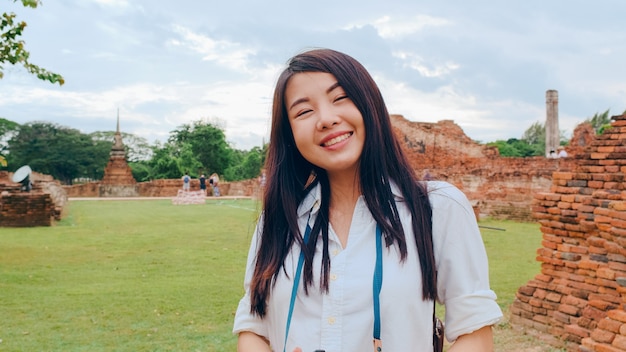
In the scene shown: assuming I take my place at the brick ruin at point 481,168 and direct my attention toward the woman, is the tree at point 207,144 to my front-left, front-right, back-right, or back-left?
back-right

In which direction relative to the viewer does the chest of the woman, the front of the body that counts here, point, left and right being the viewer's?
facing the viewer and to the left of the viewer

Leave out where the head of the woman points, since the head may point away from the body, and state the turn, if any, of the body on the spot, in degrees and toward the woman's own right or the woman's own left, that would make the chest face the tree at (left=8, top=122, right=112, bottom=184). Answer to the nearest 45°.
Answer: approximately 90° to the woman's own right

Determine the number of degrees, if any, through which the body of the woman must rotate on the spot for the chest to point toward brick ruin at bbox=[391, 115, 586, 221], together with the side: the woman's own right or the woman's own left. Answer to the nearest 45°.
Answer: approximately 135° to the woman's own right

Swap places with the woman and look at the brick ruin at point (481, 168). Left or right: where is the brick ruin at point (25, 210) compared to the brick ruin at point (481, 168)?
left

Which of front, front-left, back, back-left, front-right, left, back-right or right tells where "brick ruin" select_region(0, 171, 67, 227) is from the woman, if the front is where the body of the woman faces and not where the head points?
right

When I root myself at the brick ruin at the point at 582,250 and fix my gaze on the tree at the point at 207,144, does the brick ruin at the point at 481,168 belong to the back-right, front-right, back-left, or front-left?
front-right
